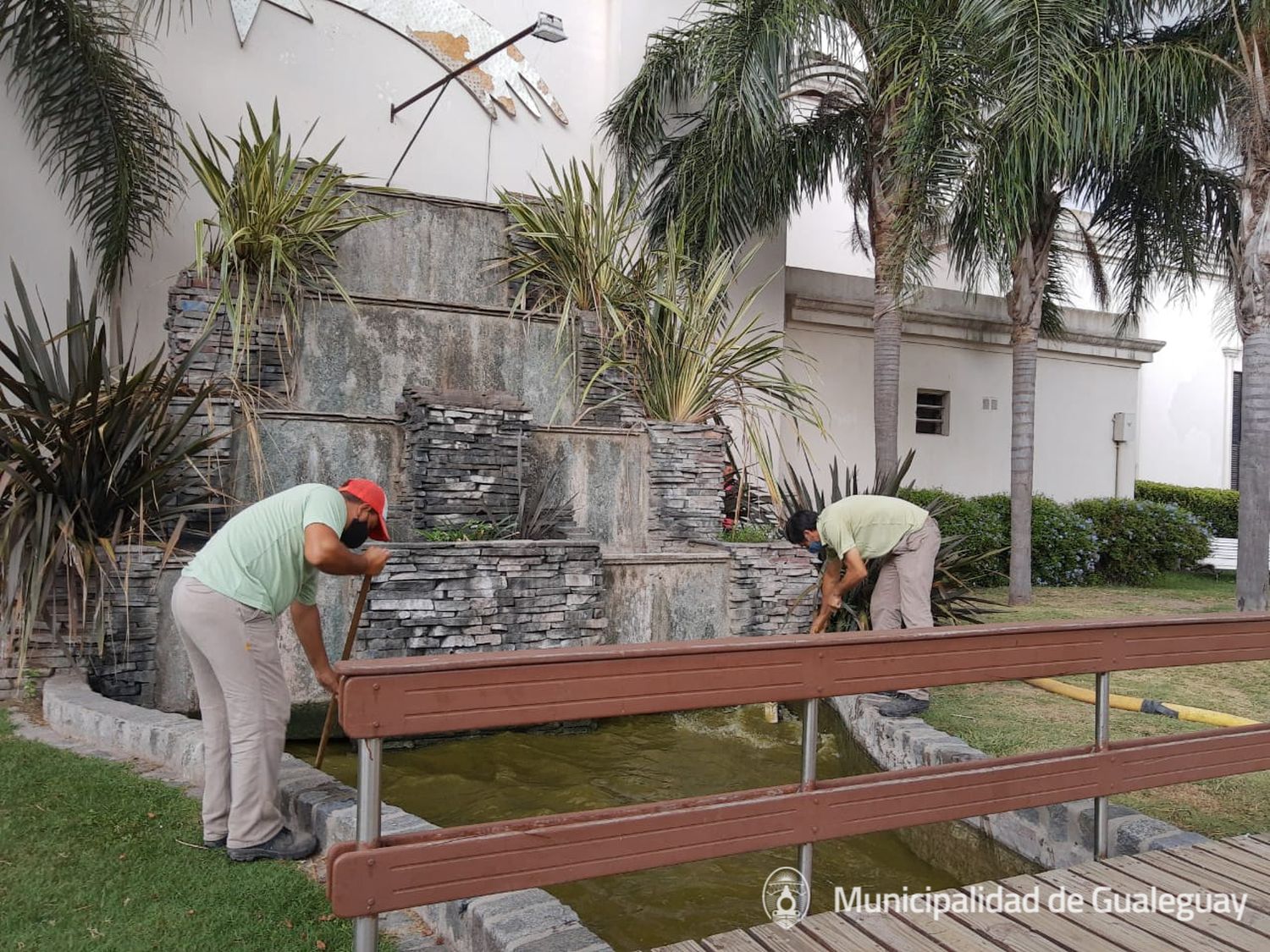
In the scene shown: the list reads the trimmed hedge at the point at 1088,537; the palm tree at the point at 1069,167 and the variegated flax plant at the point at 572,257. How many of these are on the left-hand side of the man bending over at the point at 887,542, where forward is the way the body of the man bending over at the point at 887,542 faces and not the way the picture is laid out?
0

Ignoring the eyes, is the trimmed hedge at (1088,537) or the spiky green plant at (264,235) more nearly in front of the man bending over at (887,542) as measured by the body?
the spiky green plant

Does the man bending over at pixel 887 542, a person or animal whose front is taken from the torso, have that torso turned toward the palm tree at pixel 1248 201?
no

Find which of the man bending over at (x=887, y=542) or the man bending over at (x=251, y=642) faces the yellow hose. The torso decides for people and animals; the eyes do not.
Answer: the man bending over at (x=251, y=642)

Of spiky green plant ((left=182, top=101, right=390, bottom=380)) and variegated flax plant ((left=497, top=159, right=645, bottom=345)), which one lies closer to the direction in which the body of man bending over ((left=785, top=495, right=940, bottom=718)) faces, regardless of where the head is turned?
the spiky green plant

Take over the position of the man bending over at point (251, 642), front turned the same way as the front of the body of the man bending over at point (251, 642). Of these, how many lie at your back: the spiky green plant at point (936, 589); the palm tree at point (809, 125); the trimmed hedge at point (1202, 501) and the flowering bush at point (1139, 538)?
0

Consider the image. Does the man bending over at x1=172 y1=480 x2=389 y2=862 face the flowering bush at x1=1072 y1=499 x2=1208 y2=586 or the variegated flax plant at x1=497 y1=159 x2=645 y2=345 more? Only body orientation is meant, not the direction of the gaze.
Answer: the flowering bush

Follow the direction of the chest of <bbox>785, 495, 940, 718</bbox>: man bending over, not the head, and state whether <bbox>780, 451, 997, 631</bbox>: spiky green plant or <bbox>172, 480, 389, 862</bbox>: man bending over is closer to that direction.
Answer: the man bending over

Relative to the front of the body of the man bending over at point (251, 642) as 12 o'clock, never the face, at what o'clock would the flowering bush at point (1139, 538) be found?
The flowering bush is roughly at 11 o'clock from the man bending over.

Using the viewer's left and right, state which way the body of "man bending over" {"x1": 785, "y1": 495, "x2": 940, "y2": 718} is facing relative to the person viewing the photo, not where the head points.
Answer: facing to the left of the viewer

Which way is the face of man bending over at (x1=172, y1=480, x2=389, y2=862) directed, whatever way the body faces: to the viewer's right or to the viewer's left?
to the viewer's right

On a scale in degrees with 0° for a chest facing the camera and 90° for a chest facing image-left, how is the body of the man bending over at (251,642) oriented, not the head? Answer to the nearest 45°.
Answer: approximately 270°

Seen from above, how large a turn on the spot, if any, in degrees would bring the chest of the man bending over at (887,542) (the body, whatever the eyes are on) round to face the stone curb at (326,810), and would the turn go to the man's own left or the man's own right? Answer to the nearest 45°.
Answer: approximately 45° to the man's own left

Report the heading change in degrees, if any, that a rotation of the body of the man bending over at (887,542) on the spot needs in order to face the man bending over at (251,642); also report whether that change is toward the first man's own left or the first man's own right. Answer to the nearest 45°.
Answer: approximately 45° to the first man's own left

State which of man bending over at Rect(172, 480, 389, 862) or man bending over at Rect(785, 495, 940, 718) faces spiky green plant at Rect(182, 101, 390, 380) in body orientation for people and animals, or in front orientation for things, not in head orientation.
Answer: man bending over at Rect(785, 495, 940, 718)

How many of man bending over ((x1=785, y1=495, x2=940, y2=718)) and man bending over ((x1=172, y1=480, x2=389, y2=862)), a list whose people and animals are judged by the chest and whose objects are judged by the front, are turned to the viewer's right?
1

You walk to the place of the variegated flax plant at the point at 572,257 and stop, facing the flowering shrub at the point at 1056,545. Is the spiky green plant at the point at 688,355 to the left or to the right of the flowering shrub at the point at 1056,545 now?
right

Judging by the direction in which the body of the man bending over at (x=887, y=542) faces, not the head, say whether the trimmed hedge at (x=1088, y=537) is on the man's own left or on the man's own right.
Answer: on the man's own right

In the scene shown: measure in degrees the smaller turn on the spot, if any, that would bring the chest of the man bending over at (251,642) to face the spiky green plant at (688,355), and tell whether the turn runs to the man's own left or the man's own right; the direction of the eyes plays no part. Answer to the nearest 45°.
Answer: approximately 45° to the man's own left

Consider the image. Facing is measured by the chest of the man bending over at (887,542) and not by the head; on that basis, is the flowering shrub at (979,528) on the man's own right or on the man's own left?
on the man's own right
